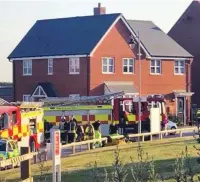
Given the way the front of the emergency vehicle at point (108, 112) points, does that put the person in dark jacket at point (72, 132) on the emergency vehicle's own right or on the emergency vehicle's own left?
on the emergency vehicle's own right

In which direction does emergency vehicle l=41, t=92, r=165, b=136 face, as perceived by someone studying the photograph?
facing to the right of the viewer

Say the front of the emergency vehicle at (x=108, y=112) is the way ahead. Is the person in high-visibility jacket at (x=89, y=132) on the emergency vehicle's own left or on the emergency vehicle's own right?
on the emergency vehicle's own right

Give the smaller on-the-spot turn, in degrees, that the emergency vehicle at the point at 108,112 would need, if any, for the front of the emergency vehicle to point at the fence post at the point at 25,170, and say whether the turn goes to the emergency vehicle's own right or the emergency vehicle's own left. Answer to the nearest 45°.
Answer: approximately 90° to the emergency vehicle's own right
